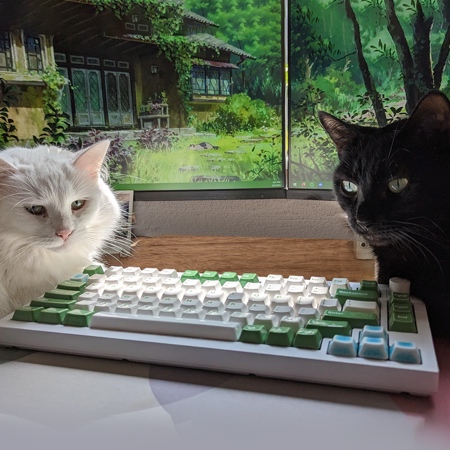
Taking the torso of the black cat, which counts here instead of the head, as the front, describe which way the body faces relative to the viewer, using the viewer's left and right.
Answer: facing the viewer and to the left of the viewer

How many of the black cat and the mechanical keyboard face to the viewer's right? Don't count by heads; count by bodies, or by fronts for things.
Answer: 0

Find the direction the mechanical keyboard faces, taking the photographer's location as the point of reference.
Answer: facing the viewer
